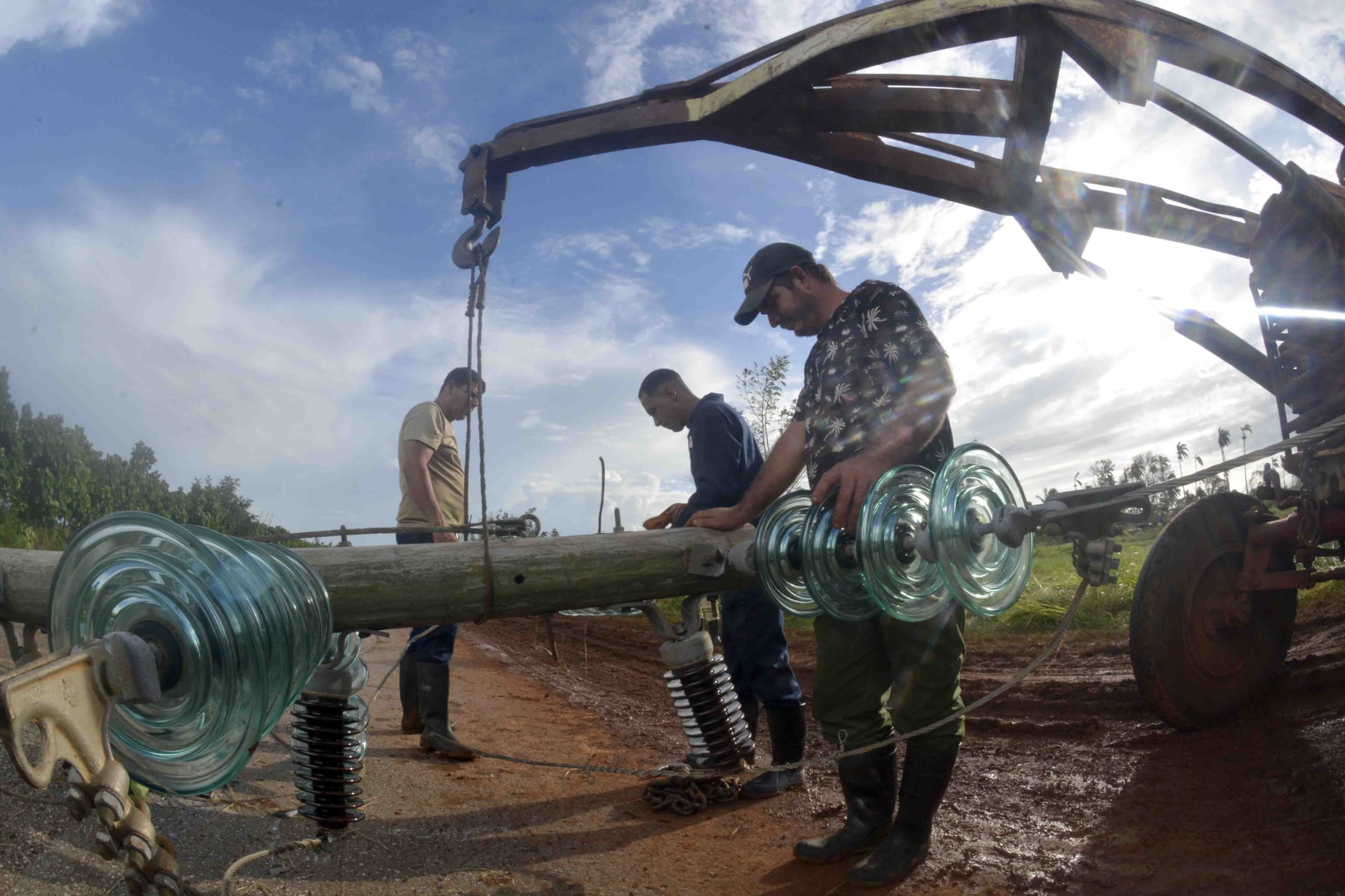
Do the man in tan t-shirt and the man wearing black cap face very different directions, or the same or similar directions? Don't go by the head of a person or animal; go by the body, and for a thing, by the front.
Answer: very different directions

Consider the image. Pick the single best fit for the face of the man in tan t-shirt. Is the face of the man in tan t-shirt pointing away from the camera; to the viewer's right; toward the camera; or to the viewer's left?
to the viewer's right

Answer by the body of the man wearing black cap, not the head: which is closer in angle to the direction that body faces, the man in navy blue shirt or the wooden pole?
the wooden pole

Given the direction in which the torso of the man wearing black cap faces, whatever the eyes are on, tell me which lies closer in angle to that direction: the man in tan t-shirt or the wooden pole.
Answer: the wooden pole

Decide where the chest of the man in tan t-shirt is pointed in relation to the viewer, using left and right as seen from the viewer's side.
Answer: facing to the right of the viewer

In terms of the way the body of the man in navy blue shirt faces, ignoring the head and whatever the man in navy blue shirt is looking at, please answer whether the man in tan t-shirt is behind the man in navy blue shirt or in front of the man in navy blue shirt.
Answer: in front

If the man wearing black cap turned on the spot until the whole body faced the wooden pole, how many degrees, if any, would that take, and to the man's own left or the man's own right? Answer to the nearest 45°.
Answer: approximately 45° to the man's own right

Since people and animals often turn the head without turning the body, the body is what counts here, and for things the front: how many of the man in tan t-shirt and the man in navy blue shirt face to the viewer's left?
1

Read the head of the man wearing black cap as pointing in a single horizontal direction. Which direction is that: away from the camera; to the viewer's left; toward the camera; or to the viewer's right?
to the viewer's left

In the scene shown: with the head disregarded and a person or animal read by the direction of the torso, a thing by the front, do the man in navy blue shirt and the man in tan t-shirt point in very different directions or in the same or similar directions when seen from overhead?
very different directions

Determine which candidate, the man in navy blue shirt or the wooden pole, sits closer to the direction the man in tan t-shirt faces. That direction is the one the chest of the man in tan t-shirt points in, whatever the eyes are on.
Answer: the man in navy blue shirt

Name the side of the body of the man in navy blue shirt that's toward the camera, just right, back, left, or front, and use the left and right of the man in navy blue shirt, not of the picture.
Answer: left
